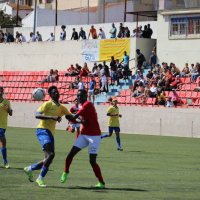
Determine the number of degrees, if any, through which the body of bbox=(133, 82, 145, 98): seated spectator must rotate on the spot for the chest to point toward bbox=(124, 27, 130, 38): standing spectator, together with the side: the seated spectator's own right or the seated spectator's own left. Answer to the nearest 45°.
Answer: approximately 135° to the seated spectator's own right

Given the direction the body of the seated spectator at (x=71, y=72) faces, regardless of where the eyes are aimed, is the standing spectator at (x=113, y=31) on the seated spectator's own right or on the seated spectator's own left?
on the seated spectator's own left

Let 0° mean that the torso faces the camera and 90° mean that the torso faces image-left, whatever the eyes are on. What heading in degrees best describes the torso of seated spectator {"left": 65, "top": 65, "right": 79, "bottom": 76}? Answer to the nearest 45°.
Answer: approximately 0°

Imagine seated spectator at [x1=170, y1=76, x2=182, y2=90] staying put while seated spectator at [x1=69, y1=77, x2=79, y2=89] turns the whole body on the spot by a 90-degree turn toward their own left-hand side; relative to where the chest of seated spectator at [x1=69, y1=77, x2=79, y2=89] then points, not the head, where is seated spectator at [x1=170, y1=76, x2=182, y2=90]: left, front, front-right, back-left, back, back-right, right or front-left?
front

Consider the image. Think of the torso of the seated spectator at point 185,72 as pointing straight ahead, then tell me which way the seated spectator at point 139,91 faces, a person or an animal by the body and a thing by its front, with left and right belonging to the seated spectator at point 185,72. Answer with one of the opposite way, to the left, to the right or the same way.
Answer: the same way

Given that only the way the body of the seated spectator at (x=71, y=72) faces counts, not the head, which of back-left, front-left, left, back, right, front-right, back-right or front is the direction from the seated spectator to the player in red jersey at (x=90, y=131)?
front

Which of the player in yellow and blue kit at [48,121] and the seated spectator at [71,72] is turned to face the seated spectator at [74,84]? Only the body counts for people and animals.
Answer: the seated spectator at [71,72]

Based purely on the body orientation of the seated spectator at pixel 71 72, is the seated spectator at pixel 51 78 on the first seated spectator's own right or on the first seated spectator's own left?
on the first seated spectator's own right

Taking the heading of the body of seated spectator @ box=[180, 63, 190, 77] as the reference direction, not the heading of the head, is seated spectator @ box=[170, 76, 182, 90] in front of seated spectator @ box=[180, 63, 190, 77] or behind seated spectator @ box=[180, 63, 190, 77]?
in front

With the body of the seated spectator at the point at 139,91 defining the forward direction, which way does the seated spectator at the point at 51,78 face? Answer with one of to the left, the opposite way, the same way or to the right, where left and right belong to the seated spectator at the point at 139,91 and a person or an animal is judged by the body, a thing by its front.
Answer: the same way

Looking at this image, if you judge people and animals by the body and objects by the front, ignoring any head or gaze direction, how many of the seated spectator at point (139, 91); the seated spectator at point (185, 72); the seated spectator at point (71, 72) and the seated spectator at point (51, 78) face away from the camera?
0

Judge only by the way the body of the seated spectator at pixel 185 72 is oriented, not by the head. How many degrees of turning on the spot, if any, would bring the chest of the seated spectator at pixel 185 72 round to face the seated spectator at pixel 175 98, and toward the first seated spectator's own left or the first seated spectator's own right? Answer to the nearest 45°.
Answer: approximately 45° to the first seated spectator's own left

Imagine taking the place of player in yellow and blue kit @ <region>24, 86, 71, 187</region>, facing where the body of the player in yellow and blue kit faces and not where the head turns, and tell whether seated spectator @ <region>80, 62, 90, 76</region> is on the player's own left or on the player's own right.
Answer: on the player's own left

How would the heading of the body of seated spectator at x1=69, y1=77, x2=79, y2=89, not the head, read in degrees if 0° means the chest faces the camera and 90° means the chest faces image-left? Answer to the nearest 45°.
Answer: approximately 45°

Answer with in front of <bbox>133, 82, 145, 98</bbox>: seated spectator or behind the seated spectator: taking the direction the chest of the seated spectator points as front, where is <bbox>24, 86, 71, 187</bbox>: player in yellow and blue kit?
in front

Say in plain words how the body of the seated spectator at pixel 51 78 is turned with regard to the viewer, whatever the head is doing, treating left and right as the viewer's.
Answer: facing the viewer and to the left of the viewer

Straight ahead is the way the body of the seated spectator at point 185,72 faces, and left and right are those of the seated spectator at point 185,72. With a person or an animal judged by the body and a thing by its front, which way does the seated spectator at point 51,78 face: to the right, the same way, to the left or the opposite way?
the same way
